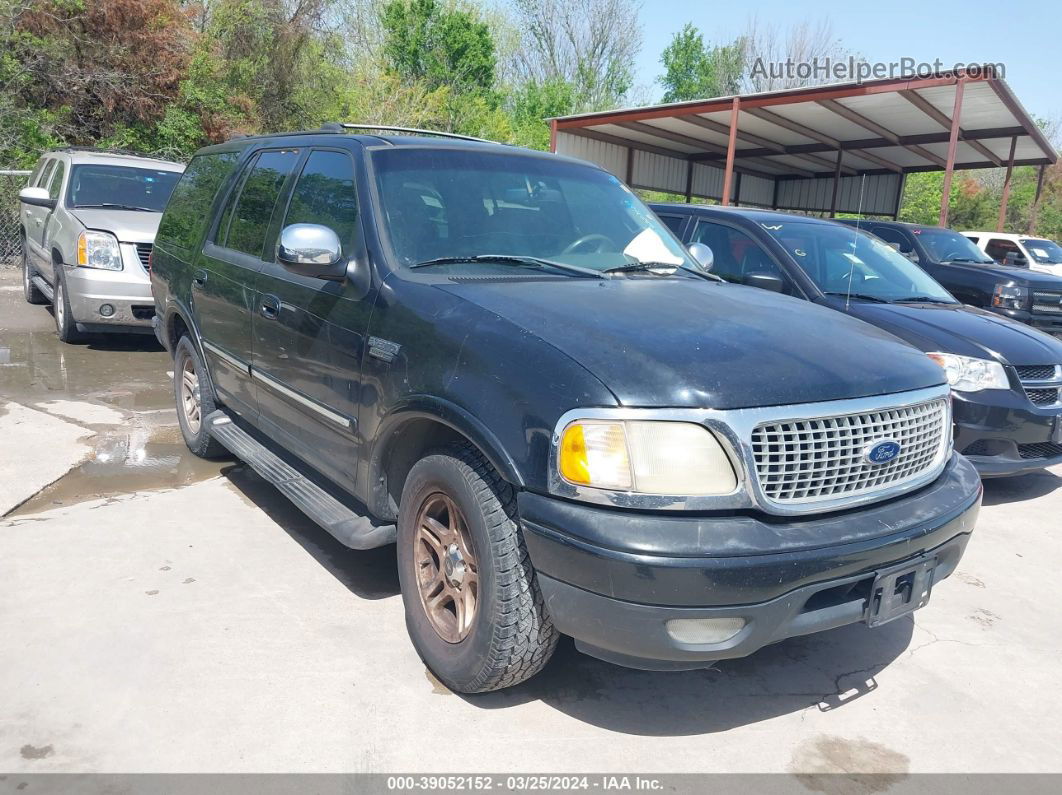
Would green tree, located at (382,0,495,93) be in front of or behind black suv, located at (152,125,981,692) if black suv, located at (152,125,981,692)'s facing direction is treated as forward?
behind

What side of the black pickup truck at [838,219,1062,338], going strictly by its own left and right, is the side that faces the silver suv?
right

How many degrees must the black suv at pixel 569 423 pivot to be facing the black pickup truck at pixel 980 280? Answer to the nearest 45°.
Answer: approximately 90° to its left

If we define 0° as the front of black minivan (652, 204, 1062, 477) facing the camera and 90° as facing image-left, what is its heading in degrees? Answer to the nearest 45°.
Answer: approximately 315°

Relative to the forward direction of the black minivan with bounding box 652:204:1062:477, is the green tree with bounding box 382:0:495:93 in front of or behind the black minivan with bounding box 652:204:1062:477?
behind

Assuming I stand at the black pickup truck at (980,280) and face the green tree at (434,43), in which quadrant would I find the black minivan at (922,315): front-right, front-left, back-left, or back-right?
back-left
